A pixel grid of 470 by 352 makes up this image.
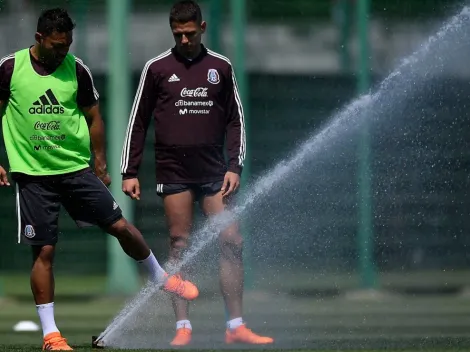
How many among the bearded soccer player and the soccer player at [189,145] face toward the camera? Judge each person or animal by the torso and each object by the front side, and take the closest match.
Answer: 2

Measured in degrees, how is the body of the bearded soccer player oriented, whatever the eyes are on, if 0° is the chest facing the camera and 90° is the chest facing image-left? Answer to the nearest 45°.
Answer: approximately 0°

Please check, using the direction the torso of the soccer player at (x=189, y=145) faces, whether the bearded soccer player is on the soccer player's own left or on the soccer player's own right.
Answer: on the soccer player's own right

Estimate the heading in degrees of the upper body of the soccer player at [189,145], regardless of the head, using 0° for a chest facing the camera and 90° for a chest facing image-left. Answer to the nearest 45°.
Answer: approximately 0°
